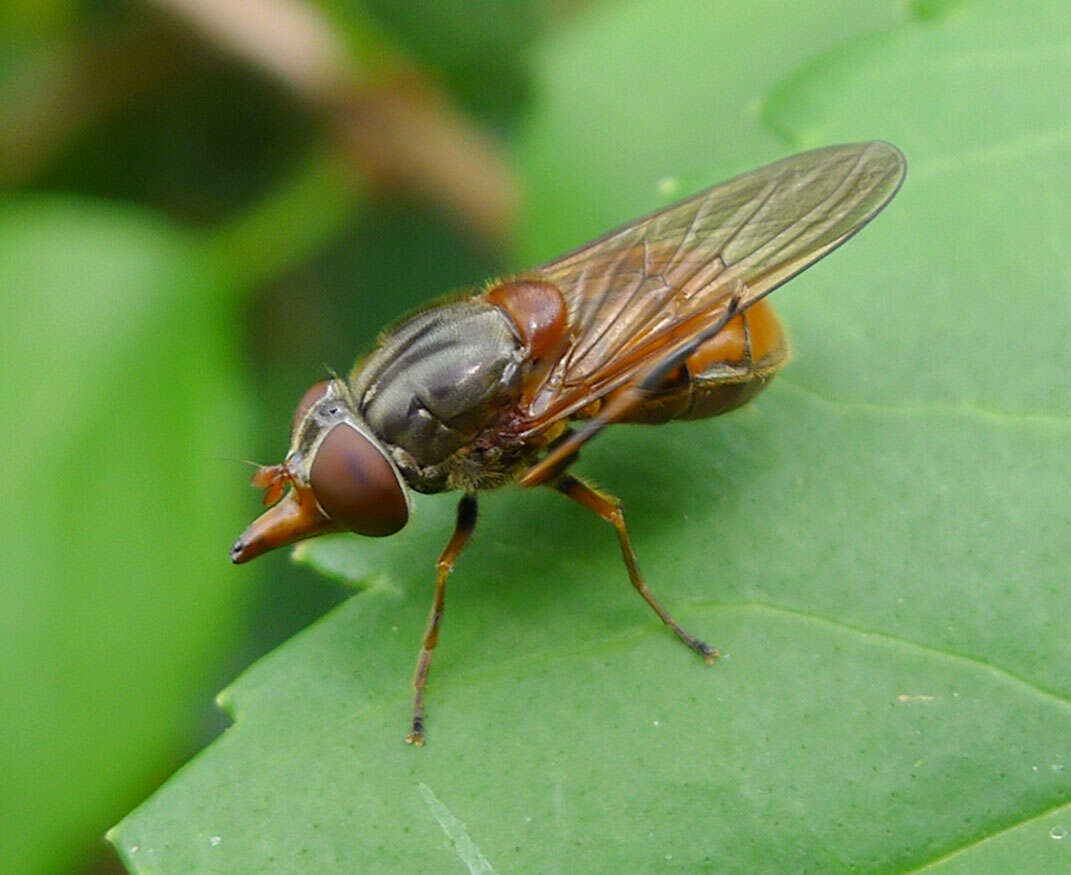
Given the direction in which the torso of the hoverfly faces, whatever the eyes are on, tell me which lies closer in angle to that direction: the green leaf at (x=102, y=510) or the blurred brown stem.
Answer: the green leaf

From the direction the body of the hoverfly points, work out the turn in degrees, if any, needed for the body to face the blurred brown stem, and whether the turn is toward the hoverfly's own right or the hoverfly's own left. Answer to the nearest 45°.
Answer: approximately 135° to the hoverfly's own right

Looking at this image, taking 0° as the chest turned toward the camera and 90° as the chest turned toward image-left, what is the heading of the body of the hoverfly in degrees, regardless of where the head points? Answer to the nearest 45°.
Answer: approximately 45°

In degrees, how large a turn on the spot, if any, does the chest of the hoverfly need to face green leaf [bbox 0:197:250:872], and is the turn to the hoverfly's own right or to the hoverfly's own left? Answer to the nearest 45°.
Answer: approximately 90° to the hoverfly's own right
